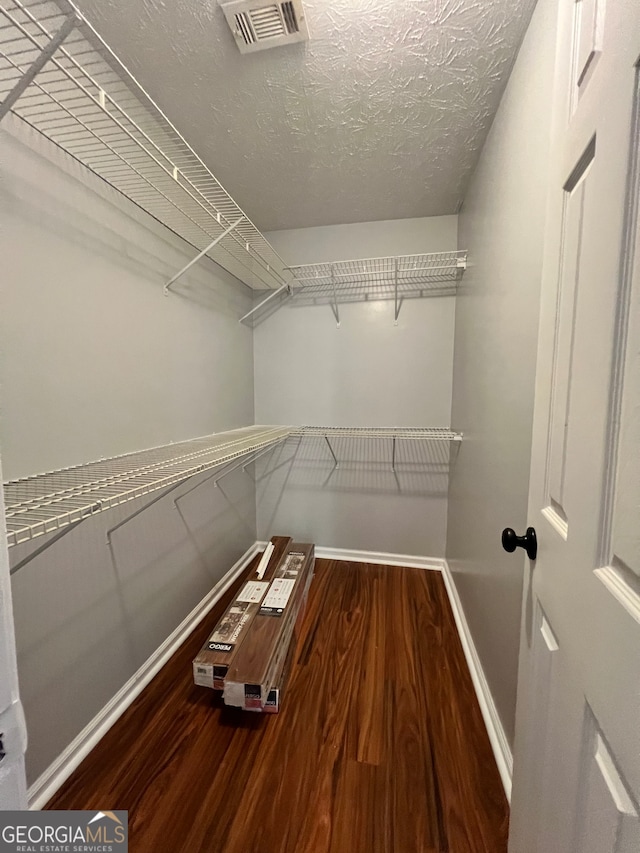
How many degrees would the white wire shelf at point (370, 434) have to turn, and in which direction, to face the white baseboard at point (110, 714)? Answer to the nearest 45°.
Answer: approximately 45° to its right

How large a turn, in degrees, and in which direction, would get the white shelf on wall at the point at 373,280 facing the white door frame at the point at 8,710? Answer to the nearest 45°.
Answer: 0° — it already faces it

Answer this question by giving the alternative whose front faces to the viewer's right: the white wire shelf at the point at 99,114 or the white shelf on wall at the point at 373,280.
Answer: the white wire shelf

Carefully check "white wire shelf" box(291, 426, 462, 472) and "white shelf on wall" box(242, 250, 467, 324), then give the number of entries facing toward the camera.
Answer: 2

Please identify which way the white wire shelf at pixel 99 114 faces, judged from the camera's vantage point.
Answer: facing to the right of the viewer
